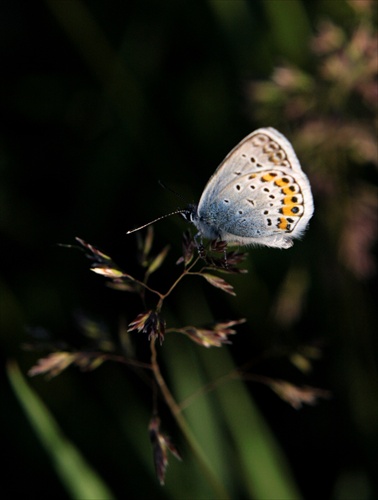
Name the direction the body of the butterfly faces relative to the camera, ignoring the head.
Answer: to the viewer's left

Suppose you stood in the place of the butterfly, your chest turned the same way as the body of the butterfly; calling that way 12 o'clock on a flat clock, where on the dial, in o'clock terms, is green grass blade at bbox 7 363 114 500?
The green grass blade is roughly at 11 o'clock from the butterfly.
